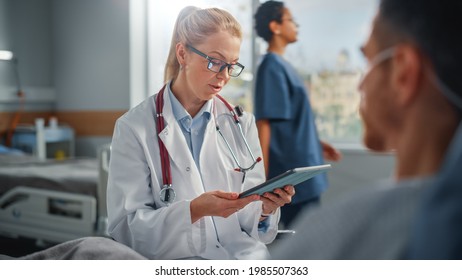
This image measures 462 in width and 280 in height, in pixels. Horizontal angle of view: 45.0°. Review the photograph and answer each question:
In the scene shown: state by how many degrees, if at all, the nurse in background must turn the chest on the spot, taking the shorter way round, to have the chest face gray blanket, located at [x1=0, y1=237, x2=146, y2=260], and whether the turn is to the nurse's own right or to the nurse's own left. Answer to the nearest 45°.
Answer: approximately 135° to the nurse's own right

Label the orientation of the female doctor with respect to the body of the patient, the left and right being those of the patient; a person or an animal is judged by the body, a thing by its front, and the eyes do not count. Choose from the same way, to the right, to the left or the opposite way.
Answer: the opposite way

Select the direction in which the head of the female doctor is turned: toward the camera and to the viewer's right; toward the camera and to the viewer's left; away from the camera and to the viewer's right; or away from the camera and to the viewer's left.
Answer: toward the camera and to the viewer's right

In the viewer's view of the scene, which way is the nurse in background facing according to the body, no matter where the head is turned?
to the viewer's right

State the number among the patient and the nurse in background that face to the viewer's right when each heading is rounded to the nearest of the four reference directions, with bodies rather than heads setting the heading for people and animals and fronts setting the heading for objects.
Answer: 1

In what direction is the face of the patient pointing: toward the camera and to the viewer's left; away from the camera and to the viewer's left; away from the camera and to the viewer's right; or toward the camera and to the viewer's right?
away from the camera and to the viewer's left

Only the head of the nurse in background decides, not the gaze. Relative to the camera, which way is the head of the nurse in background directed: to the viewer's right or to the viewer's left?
to the viewer's right

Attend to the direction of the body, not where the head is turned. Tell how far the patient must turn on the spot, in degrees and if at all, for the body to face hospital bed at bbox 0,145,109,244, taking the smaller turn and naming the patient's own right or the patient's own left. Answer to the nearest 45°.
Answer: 0° — they already face it

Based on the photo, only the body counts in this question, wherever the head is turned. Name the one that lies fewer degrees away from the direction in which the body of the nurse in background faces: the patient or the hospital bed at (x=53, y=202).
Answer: the patient

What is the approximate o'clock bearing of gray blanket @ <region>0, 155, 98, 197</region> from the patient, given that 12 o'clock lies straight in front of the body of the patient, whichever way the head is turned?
The gray blanket is roughly at 12 o'clock from the patient.

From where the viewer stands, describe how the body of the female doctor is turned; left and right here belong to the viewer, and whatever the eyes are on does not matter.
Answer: facing the viewer and to the right of the viewer
